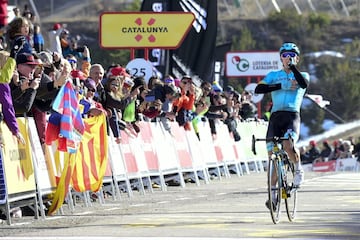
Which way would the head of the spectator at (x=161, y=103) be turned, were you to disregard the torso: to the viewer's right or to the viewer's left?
to the viewer's right

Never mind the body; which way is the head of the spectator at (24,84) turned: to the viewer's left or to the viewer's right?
to the viewer's right

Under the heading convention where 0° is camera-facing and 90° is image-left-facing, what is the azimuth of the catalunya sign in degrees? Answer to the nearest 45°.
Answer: approximately 0°

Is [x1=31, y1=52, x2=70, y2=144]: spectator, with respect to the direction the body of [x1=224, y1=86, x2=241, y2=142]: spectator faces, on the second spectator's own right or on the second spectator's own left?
on the second spectator's own right

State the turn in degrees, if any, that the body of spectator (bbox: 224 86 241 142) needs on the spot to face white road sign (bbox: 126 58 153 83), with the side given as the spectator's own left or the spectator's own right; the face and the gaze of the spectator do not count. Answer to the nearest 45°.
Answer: approximately 90° to the spectator's own right

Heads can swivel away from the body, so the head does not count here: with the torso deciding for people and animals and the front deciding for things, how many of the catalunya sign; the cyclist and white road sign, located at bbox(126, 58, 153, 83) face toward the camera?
3

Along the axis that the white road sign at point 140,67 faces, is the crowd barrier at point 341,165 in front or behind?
behind

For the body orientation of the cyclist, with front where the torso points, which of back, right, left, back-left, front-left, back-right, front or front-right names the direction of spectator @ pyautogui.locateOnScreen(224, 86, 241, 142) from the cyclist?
back

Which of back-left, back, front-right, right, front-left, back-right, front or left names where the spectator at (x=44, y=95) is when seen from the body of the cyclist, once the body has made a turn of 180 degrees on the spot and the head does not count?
left
